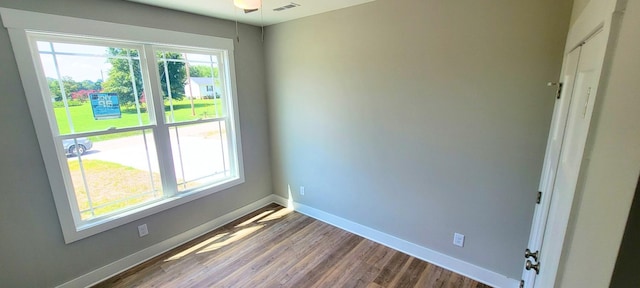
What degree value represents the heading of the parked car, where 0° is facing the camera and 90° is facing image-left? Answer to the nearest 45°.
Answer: approximately 270°

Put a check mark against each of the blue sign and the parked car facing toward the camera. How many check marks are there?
1

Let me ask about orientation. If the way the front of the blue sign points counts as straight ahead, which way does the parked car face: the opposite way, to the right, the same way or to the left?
to the left
